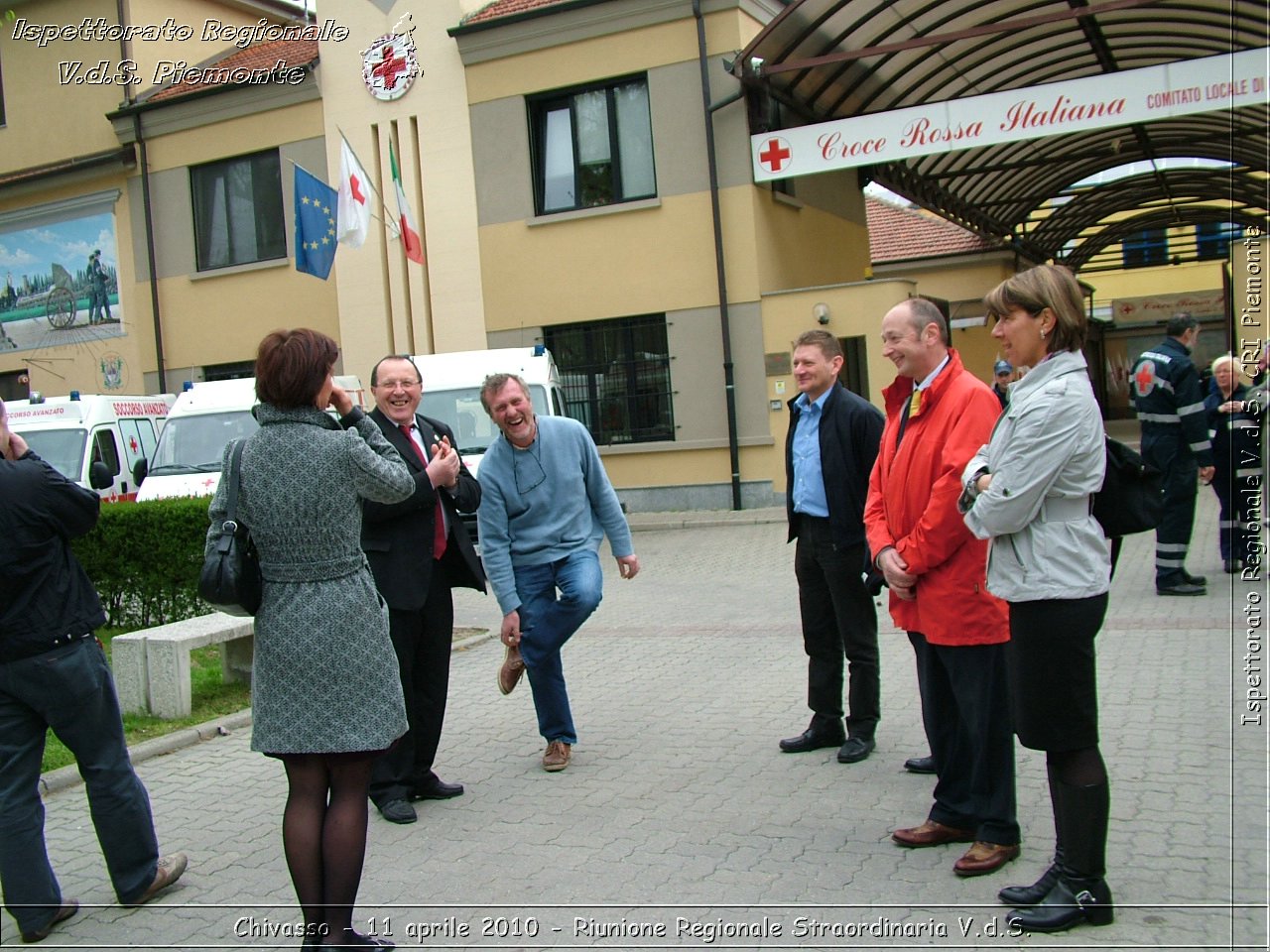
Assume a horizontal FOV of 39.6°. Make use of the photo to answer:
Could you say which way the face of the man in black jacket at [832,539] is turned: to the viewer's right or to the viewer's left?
to the viewer's left

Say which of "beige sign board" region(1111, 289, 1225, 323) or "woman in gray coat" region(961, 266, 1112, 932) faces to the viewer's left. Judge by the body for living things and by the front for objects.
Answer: the woman in gray coat

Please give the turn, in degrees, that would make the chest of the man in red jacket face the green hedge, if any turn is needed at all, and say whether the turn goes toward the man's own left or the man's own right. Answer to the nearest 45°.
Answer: approximately 90° to the man's own right

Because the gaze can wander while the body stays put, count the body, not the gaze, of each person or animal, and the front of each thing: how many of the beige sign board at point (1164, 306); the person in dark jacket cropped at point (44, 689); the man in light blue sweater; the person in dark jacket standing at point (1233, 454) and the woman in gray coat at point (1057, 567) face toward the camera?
3

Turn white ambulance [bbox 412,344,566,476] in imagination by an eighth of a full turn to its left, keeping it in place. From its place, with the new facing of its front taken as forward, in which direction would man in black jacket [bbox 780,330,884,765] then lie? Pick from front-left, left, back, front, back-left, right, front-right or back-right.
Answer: front

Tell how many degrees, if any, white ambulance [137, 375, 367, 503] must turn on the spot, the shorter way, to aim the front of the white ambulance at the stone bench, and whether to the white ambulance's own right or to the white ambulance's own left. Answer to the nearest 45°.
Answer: approximately 45° to the white ambulance's own left

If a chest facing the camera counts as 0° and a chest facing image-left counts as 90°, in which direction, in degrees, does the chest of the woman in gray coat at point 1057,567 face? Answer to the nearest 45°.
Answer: approximately 90°

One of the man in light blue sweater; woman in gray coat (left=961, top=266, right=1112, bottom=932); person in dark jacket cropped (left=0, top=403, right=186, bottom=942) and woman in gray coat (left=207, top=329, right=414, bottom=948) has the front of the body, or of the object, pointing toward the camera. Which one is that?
the man in light blue sweater

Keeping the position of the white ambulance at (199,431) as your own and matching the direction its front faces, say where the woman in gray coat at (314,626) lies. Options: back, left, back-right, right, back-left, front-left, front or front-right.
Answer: front-left

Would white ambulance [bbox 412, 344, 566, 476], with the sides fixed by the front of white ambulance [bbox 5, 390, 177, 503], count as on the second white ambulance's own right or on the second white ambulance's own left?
on the second white ambulance's own left

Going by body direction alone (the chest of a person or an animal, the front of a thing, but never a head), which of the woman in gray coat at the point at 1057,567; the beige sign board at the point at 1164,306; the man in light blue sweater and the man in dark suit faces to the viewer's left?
the woman in gray coat
